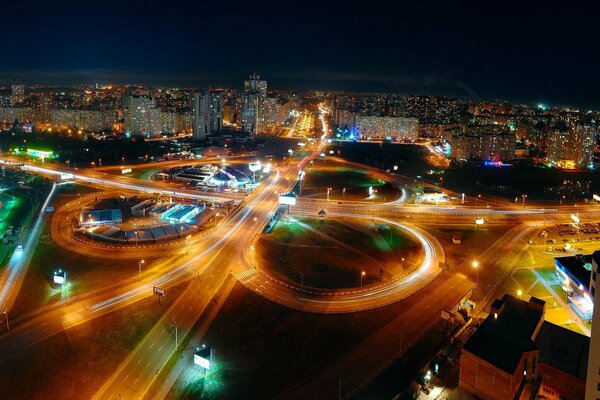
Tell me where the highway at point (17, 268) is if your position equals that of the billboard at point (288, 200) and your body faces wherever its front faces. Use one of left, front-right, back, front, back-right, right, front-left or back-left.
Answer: front-right

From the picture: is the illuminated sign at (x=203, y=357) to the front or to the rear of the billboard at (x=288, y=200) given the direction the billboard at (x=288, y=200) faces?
to the front

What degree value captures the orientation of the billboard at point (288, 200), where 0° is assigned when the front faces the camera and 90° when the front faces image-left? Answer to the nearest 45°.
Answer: approximately 0°

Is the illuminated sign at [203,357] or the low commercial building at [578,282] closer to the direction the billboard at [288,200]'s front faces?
the illuminated sign

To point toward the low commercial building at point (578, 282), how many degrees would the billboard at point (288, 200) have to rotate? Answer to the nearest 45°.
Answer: approximately 45° to its left

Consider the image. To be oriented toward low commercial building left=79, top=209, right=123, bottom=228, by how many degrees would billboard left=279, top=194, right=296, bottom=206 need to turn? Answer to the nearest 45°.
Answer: approximately 90° to its right

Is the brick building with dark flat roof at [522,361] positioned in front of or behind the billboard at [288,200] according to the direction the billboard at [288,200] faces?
in front

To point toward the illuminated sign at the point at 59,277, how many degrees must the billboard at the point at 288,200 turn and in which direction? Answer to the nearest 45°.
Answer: approximately 45° to its right
